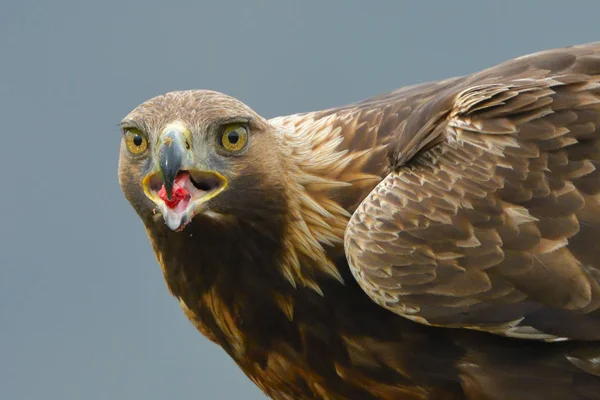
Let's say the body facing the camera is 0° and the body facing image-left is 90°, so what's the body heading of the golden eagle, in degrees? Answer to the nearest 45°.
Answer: approximately 45°
